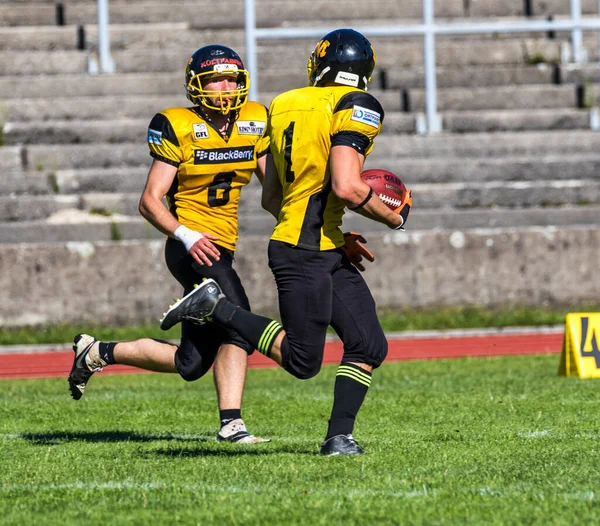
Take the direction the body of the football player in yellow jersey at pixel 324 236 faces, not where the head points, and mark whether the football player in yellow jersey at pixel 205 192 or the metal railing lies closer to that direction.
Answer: the metal railing

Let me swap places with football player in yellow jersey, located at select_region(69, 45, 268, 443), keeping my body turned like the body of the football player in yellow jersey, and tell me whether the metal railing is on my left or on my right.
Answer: on my left

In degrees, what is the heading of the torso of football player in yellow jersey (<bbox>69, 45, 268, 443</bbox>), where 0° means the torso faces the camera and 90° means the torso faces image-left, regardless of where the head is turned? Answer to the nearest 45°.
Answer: approximately 315°

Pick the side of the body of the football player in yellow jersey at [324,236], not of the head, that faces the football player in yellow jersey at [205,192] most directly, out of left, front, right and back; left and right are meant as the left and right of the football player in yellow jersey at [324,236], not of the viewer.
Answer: left

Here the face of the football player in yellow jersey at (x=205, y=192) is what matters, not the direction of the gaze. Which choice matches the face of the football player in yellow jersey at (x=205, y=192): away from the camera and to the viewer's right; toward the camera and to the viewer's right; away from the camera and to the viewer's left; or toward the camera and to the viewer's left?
toward the camera and to the viewer's right

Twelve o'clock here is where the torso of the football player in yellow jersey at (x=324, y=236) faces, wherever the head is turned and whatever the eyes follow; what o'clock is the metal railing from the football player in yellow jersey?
The metal railing is roughly at 11 o'clock from the football player in yellow jersey.

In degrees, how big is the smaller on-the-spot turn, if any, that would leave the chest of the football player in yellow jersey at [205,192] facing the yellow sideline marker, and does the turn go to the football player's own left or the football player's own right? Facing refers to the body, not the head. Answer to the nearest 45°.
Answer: approximately 90° to the football player's own left

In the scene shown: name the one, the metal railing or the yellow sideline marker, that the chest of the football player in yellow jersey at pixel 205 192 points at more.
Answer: the yellow sideline marker

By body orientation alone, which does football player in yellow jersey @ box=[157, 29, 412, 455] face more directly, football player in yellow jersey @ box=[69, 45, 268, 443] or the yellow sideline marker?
the yellow sideline marker

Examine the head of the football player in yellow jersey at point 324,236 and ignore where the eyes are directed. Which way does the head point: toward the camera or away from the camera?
away from the camera

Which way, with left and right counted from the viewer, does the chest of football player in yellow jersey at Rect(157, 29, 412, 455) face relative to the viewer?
facing away from the viewer and to the right of the viewer

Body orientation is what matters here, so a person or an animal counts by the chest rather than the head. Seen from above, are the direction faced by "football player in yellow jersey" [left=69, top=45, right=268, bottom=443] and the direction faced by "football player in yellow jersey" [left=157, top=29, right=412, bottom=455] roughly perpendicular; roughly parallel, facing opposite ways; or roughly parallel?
roughly perpendicular

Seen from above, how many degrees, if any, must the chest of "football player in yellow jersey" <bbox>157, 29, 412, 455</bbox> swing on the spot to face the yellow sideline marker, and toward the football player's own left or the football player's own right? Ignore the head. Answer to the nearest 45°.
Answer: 0° — they already face it

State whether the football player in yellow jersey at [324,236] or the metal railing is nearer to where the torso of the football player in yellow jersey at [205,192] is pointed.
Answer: the football player in yellow jersey
